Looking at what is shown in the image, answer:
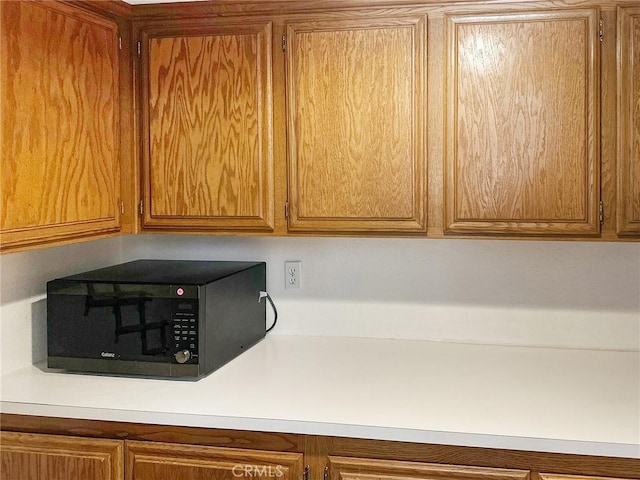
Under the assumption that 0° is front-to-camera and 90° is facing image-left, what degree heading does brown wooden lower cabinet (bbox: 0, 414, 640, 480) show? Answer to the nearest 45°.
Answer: approximately 0°
